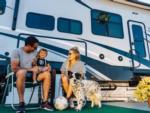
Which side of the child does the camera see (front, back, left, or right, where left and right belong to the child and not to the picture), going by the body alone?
front

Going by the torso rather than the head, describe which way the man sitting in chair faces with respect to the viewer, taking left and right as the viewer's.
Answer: facing the viewer and to the right of the viewer

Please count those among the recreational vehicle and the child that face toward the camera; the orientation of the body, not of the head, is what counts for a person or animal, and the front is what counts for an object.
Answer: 1

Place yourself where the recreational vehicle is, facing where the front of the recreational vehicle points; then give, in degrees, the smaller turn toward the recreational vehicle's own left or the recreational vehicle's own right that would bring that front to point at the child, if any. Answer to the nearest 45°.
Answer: approximately 135° to the recreational vehicle's own right

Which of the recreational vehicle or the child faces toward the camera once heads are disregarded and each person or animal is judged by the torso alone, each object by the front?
the child

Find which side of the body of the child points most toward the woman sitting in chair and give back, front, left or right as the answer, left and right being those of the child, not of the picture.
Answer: left

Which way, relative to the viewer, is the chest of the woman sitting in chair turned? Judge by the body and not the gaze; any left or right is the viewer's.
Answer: facing the viewer and to the left of the viewer

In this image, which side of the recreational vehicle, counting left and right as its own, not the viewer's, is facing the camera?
right

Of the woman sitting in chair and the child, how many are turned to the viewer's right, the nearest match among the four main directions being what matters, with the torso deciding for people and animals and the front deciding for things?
0

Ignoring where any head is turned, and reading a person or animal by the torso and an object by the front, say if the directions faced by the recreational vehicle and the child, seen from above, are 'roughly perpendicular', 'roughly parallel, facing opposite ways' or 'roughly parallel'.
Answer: roughly perpendicular
